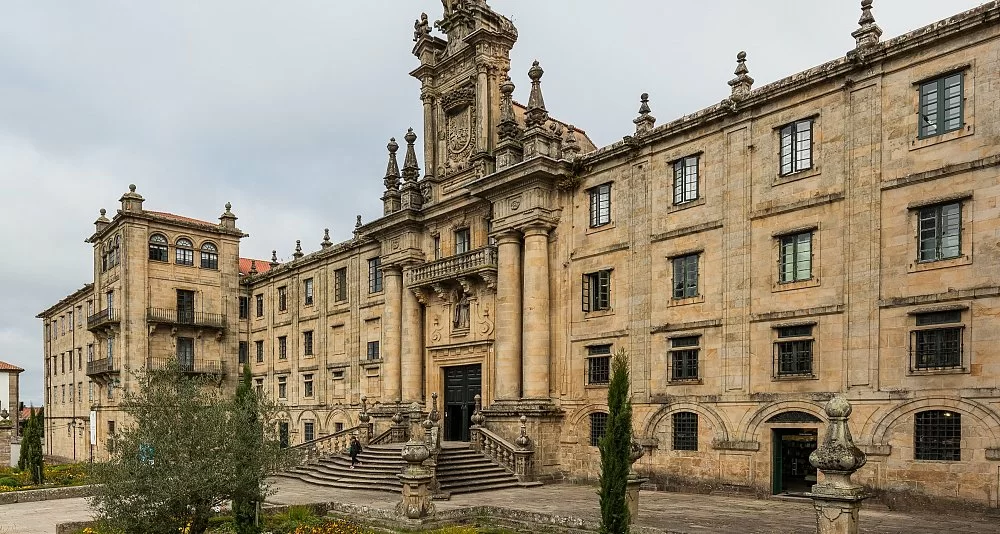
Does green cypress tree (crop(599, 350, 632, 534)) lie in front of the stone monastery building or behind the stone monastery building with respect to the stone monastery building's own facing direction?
in front

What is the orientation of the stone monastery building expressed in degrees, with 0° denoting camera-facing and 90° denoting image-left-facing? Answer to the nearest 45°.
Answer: approximately 45°

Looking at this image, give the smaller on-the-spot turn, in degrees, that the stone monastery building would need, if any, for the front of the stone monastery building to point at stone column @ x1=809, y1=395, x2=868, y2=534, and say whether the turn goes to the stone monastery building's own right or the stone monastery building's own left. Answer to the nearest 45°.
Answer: approximately 45° to the stone monastery building's own left
